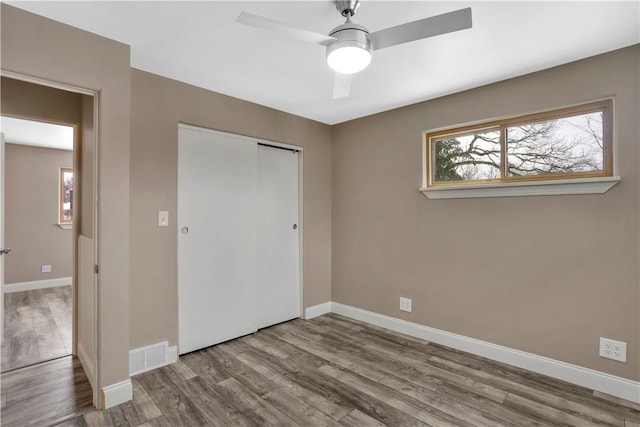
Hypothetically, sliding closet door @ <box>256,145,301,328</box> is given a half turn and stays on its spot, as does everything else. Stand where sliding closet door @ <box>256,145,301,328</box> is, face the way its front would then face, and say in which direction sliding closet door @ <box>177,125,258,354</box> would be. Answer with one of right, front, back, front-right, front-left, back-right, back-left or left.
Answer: left

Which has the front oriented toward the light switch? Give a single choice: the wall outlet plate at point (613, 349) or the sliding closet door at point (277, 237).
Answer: the wall outlet plate

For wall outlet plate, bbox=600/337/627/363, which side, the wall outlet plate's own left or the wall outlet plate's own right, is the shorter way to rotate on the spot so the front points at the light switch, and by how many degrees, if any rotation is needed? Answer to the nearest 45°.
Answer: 0° — it already faces it

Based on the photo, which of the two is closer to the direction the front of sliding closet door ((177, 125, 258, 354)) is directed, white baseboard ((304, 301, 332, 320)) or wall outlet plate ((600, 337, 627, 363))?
the wall outlet plate

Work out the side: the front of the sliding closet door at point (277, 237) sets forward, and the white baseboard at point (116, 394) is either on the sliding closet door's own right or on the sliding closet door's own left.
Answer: on the sliding closet door's own right

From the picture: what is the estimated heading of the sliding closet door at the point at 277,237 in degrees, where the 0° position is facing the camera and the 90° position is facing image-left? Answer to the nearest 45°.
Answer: approximately 315°

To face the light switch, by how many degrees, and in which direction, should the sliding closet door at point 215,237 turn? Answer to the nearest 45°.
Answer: approximately 90° to its right

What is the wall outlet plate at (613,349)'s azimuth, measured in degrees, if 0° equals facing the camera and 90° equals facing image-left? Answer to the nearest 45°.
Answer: approximately 45°

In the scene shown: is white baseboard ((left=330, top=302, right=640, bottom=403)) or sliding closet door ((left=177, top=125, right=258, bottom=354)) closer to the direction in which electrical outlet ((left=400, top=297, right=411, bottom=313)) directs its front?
the sliding closet door

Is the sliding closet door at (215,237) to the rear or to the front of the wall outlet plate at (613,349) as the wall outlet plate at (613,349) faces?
to the front

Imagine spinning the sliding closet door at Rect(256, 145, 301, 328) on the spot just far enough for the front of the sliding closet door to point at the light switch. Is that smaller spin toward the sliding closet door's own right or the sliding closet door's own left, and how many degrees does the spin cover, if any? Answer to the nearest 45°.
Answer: approximately 90° to the sliding closet door's own right

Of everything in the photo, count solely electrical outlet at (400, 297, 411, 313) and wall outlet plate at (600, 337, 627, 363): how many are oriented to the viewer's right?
0

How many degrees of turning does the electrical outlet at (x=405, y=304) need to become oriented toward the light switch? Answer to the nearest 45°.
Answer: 0° — it already faces it
